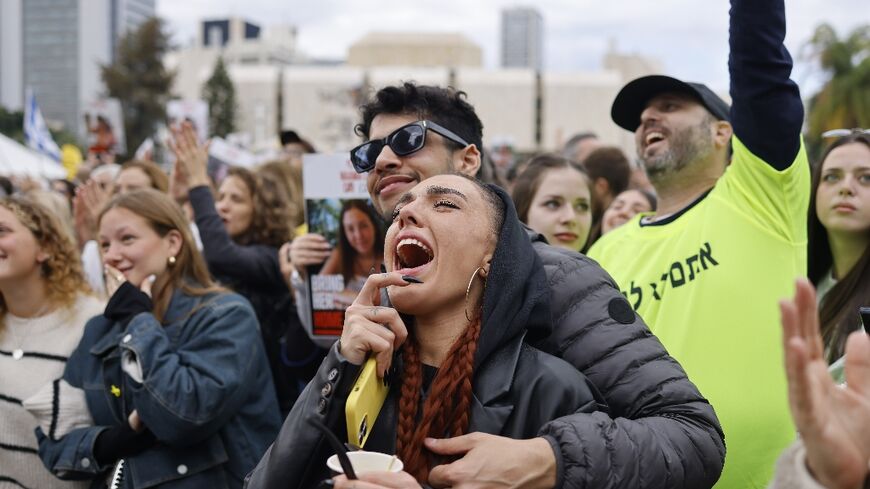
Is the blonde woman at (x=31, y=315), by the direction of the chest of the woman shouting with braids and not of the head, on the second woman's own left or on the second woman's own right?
on the second woman's own right

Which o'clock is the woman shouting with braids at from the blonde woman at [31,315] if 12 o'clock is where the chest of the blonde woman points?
The woman shouting with braids is roughly at 10 o'clock from the blonde woman.

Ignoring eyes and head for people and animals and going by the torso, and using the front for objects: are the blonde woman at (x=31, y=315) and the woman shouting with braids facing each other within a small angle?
no

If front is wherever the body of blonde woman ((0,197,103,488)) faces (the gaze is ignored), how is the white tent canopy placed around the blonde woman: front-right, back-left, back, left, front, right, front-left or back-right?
back-right

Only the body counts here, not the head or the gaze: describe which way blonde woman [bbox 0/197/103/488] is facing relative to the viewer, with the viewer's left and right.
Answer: facing the viewer and to the left of the viewer

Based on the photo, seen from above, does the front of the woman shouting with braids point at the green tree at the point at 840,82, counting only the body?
no

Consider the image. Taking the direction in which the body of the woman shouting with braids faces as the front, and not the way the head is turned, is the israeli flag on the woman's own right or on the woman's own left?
on the woman's own right

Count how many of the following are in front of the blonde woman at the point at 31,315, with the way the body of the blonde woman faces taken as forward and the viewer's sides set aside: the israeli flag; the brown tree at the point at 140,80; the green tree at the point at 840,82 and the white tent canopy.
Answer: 0

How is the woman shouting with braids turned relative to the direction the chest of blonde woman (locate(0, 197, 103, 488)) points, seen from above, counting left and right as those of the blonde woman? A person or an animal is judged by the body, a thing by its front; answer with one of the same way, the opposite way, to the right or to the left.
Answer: the same way

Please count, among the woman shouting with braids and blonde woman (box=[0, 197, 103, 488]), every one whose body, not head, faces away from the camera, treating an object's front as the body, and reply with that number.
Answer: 0

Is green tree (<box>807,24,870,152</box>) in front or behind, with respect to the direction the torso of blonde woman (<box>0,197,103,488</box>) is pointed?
behind
